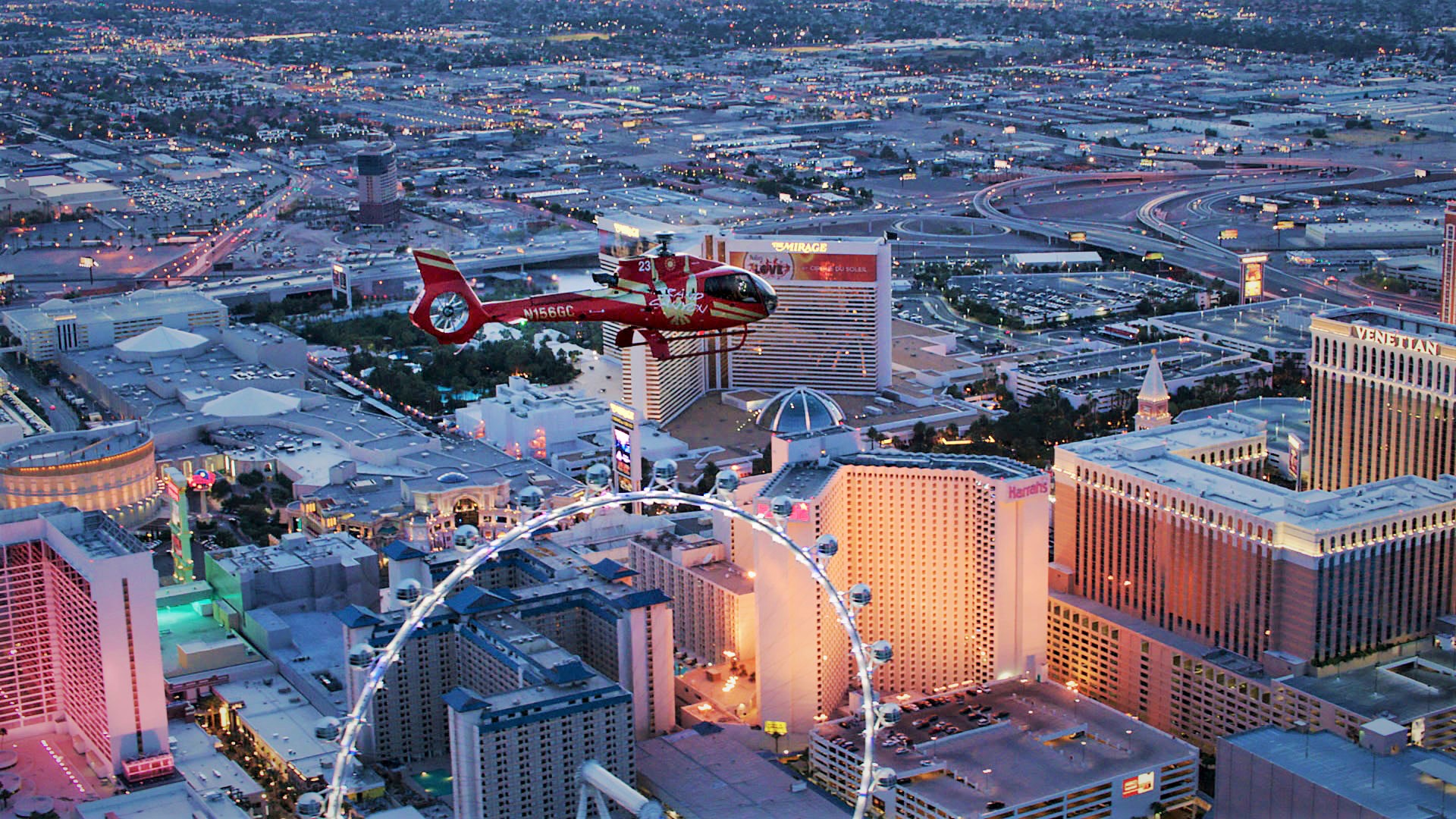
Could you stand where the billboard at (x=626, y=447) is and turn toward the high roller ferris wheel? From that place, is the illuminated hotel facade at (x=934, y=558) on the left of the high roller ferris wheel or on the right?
left

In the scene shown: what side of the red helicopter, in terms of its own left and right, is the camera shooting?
right

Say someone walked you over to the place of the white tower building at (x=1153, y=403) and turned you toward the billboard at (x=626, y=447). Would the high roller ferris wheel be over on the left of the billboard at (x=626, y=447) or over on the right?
left

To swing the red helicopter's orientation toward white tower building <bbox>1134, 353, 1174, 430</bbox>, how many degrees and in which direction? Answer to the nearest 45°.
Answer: approximately 45° to its left

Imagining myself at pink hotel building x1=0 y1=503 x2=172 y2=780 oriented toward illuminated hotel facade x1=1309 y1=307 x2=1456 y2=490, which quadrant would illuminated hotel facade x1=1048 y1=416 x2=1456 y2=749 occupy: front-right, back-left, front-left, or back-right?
front-right
